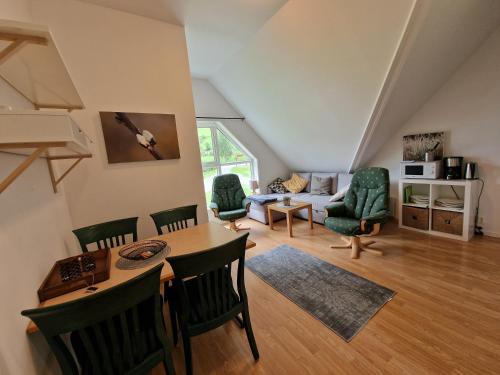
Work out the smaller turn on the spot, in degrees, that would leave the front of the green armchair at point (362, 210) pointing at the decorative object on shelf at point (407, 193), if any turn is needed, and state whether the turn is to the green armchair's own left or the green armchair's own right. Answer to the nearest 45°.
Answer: approximately 180°

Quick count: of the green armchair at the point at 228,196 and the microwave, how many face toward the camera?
2

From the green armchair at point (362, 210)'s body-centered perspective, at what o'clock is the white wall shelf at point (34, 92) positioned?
The white wall shelf is roughly at 11 o'clock from the green armchair.

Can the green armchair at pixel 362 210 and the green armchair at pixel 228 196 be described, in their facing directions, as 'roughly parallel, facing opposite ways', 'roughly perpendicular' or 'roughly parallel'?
roughly perpendicular

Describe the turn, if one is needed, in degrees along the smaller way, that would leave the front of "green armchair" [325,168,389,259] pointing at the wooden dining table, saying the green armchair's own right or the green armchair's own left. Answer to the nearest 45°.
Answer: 0° — it already faces it

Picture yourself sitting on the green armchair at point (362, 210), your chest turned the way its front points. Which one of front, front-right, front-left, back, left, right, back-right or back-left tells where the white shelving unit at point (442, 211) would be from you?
back

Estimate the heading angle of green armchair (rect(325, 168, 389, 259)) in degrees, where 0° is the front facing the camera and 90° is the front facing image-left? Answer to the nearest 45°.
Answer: approximately 45°

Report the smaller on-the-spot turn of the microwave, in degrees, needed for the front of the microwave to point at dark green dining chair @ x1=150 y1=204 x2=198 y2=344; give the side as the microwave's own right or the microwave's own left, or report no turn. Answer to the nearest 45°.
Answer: approximately 45° to the microwave's own right

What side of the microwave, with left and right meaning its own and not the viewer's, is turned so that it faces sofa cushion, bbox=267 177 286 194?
right

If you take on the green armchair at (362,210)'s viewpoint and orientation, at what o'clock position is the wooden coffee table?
The wooden coffee table is roughly at 2 o'clock from the green armchair.

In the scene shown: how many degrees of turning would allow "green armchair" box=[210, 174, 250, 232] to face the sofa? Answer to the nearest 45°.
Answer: approximately 90° to its left
